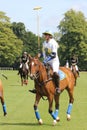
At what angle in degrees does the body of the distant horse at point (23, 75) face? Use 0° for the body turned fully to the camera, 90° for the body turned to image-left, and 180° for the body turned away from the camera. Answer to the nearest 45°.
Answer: approximately 0°
